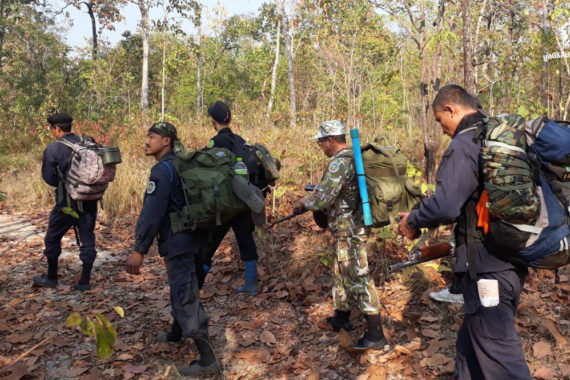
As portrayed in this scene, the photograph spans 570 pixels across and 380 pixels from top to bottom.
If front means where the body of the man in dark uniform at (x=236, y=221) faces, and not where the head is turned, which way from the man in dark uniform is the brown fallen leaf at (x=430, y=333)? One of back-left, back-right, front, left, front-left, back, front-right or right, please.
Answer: back

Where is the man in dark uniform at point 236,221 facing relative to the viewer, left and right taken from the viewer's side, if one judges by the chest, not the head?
facing away from the viewer and to the left of the viewer

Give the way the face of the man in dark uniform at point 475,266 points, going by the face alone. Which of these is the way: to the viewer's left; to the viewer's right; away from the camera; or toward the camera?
to the viewer's left

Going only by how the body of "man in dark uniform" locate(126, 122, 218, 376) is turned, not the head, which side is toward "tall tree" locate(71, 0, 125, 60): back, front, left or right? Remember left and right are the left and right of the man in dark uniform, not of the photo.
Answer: right

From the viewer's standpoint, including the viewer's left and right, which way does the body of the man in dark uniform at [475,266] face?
facing to the left of the viewer

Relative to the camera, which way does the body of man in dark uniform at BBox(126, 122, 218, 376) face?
to the viewer's left

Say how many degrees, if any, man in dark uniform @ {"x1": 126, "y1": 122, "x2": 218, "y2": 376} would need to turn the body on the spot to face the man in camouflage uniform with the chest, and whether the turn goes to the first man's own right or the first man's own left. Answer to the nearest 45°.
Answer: approximately 180°

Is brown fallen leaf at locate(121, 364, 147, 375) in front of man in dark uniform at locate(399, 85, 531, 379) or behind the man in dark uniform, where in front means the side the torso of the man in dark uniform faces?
in front

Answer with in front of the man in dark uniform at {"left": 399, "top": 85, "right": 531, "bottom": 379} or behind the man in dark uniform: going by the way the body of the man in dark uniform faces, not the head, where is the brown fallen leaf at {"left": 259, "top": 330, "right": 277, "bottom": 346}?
in front
